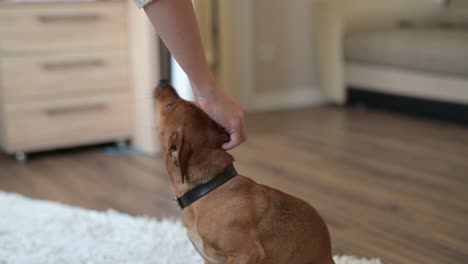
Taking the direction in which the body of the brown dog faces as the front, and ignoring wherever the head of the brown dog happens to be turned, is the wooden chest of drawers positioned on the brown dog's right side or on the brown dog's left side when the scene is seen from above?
on the brown dog's right side

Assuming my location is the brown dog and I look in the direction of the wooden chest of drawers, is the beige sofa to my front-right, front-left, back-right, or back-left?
front-right

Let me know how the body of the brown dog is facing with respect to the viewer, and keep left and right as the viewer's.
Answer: facing to the left of the viewer

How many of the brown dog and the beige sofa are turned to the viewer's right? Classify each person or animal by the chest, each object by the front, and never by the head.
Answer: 0

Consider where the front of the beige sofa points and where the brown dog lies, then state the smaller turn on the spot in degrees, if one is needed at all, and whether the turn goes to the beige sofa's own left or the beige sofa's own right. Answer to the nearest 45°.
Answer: approximately 45° to the beige sofa's own left

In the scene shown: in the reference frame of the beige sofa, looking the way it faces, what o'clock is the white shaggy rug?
The white shaggy rug is roughly at 11 o'clock from the beige sofa.

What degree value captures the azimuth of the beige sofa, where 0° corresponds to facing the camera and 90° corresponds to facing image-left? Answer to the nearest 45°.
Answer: approximately 45°

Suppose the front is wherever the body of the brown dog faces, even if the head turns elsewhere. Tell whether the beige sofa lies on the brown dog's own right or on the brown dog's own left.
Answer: on the brown dog's own right
